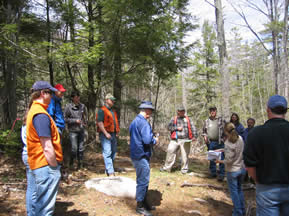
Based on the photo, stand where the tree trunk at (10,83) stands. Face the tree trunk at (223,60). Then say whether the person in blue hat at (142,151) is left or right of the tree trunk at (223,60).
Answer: right

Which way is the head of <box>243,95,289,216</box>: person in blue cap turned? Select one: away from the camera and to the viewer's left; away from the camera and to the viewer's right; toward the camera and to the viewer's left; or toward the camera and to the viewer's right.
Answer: away from the camera and to the viewer's left

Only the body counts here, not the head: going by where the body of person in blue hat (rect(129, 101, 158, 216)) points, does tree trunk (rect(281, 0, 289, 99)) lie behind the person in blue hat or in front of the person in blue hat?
in front

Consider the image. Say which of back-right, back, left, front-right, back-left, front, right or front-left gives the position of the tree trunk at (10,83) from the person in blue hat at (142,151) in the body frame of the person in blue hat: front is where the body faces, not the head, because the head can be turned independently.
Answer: back-left

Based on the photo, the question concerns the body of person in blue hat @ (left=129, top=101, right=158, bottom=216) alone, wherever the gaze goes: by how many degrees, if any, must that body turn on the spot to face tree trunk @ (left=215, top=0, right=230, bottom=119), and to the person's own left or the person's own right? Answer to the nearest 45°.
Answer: approximately 45° to the person's own left

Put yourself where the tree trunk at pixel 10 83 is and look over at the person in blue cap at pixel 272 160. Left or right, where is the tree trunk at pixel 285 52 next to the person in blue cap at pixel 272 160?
left

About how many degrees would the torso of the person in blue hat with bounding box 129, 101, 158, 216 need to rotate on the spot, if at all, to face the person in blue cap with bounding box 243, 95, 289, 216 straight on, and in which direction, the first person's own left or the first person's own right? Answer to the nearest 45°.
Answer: approximately 45° to the first person's own right

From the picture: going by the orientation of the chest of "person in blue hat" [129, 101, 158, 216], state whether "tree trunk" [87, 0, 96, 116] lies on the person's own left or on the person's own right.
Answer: on the person's own left

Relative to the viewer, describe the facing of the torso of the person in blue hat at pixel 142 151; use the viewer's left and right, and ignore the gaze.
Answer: facing to the right of the viewer
